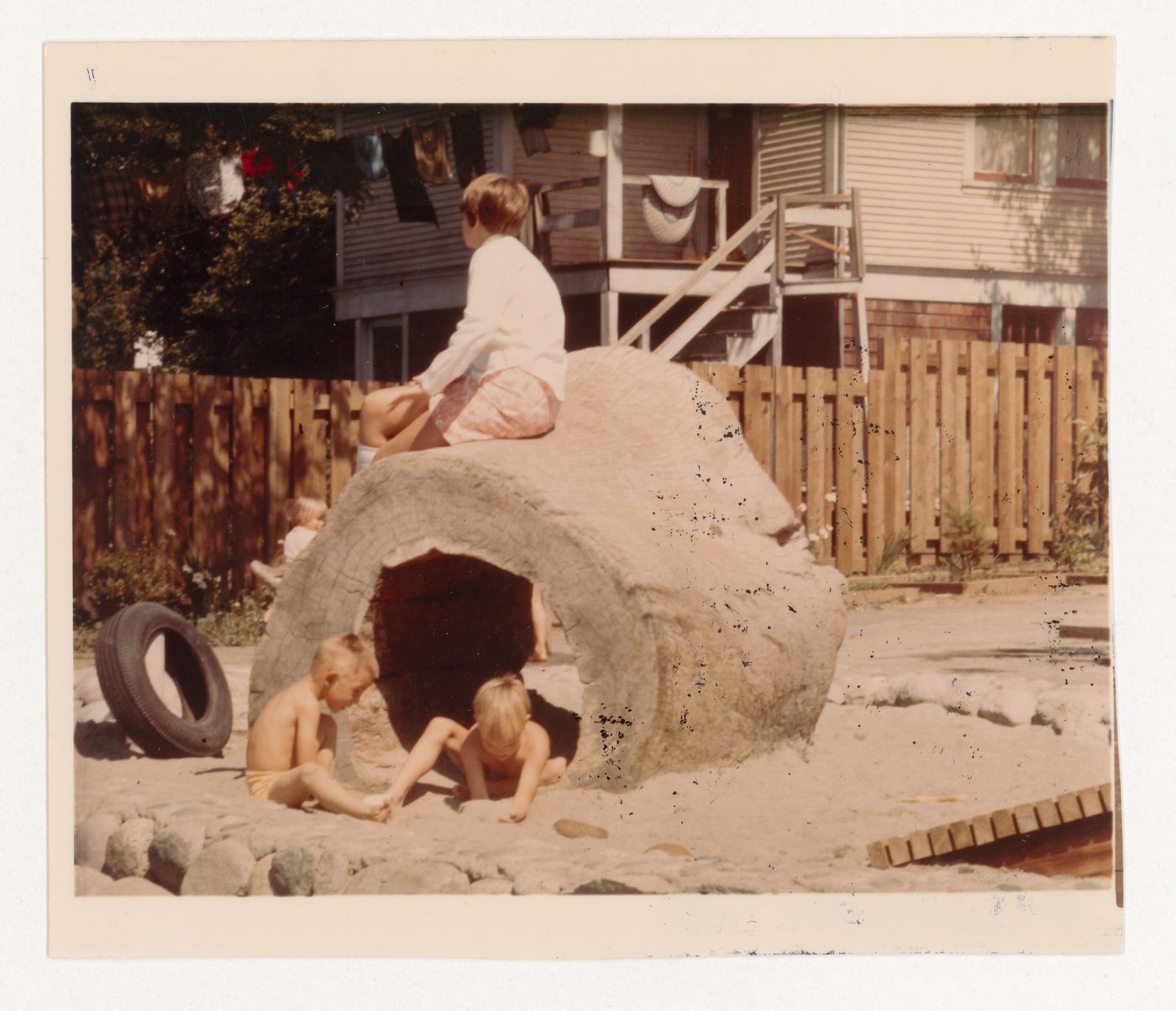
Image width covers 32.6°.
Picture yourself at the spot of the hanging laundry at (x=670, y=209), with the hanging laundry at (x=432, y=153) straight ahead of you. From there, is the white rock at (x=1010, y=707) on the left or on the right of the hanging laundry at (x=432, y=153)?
left

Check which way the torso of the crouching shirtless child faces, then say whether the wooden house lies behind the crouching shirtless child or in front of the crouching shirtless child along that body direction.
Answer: behind

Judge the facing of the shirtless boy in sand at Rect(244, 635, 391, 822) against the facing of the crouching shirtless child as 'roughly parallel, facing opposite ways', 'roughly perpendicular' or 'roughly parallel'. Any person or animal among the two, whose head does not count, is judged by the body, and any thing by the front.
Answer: roughly perpendicular

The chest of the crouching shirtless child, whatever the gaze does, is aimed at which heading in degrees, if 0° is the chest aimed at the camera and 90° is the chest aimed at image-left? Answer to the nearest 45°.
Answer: approximately 0°

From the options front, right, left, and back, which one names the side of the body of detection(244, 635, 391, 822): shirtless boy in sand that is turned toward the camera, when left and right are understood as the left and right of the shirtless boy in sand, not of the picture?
right

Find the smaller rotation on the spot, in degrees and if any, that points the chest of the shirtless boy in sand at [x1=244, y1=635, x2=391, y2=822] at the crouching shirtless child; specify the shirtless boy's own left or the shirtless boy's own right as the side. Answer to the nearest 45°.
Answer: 0° — they already face them

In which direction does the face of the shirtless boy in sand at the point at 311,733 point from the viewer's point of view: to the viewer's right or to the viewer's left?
to the viewer's right

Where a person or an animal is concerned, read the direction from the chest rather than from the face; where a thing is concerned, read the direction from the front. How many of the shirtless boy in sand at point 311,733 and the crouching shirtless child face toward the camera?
1
